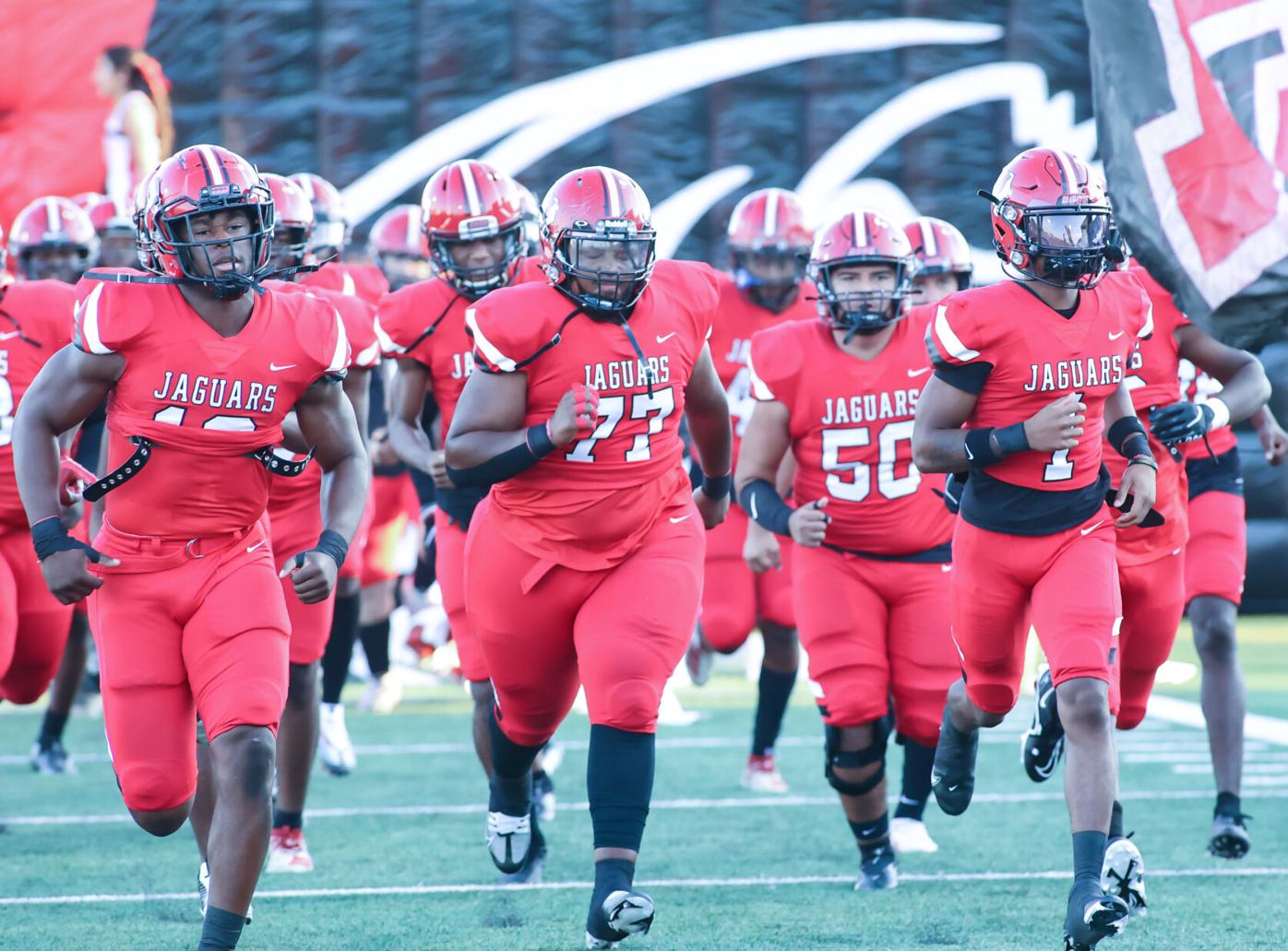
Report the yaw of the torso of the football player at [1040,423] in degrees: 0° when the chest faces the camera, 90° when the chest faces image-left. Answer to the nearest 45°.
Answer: approximately 315°

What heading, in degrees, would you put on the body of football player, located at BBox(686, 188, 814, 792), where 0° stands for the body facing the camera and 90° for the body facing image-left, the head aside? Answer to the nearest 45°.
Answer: approximately 0°

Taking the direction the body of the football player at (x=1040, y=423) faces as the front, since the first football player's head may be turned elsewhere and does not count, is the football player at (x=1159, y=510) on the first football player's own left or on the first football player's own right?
on the first football player's own left

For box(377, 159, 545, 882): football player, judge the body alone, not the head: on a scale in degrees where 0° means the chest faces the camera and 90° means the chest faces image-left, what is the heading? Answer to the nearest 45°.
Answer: approximately 0°

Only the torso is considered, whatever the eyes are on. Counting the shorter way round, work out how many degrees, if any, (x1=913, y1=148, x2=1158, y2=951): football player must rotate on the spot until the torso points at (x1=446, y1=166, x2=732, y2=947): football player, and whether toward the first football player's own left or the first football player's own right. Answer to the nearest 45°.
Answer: approximately 135° to the first football player's own right

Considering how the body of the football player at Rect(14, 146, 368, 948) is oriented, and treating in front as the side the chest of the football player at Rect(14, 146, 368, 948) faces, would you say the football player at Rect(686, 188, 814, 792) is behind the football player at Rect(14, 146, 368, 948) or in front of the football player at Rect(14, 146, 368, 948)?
behind
